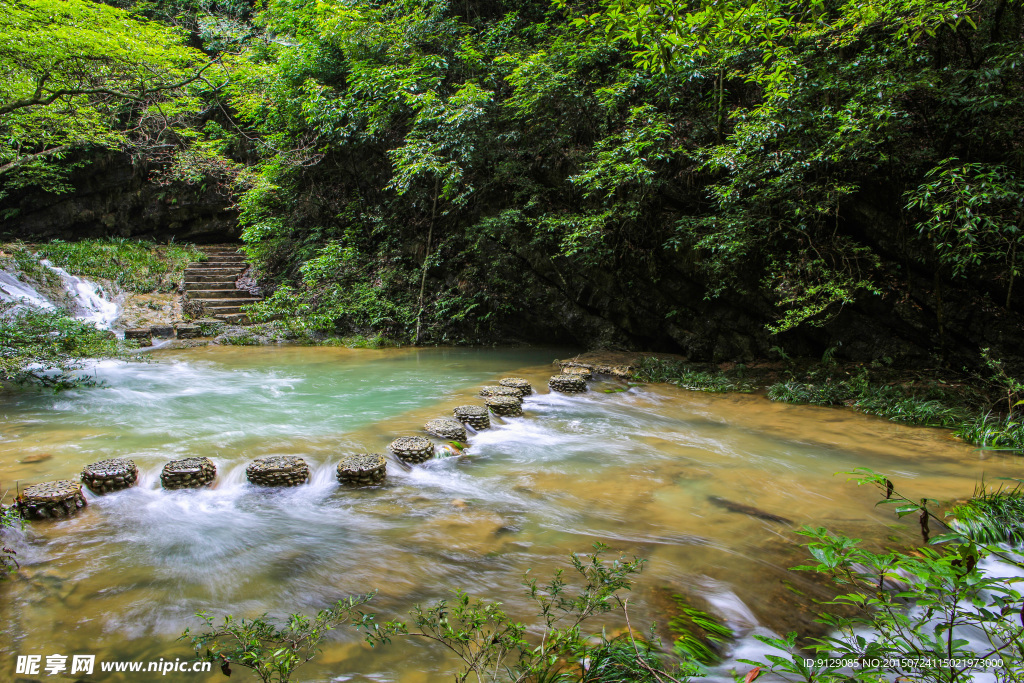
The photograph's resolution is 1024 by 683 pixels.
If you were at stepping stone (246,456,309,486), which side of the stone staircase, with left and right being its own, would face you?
front

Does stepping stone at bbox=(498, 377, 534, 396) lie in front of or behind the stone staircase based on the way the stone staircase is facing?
in front

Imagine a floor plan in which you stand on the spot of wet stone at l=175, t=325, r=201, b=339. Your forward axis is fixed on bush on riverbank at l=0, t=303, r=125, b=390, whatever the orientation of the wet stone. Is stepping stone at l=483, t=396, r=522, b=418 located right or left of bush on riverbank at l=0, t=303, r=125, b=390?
left

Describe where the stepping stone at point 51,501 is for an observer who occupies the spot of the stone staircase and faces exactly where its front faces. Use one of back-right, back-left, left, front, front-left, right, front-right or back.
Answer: front

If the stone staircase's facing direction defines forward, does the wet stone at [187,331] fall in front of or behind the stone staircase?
in front

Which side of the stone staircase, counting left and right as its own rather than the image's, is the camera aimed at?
front

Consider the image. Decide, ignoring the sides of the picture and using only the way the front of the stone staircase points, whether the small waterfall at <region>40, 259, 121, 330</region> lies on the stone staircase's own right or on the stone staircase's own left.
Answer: on the stone staircase's own right

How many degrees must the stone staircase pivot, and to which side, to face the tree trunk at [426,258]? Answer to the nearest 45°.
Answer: approximately 45° to its left

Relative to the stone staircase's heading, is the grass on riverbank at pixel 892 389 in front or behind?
in front

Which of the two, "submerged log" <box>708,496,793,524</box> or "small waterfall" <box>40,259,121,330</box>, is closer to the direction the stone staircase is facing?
the submerged log

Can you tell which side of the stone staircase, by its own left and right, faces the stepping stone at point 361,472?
front

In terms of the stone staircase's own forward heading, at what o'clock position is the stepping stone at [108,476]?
The stepping stone is roughly at 12 o'clock from the stone staircase.
